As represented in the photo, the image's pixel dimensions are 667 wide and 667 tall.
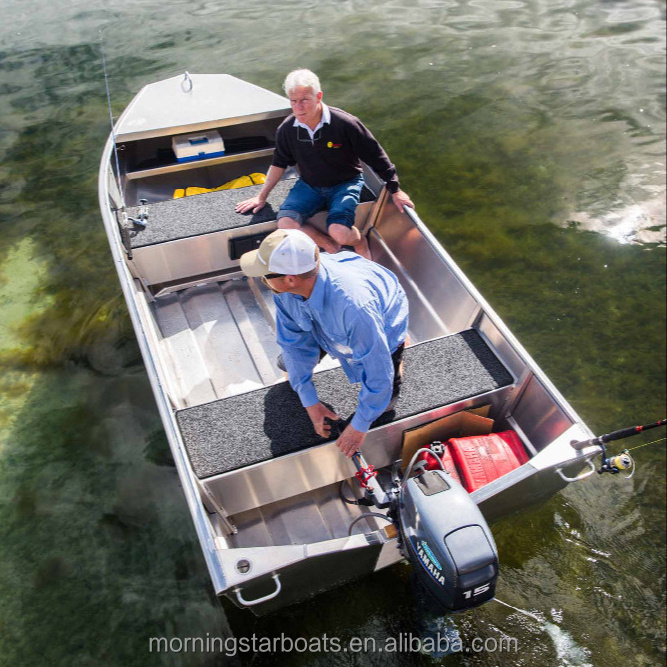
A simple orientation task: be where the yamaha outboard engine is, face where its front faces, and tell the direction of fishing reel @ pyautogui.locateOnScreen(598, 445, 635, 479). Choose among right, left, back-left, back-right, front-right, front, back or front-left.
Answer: right

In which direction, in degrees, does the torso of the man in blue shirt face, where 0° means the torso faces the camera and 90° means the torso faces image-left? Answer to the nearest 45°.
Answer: approximately 45°

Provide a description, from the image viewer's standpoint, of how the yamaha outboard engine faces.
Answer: facing away from the viewer and to the left of the viewer

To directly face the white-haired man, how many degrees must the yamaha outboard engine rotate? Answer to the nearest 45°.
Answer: approximately 45° to its right

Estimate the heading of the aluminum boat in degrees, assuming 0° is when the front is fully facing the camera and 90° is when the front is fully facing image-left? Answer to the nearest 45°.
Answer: approximately 135°

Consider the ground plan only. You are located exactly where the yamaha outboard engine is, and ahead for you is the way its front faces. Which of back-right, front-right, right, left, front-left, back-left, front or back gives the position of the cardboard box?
front-right

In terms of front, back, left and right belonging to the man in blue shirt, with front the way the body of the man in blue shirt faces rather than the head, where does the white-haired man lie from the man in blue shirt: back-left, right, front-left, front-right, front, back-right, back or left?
back-right
